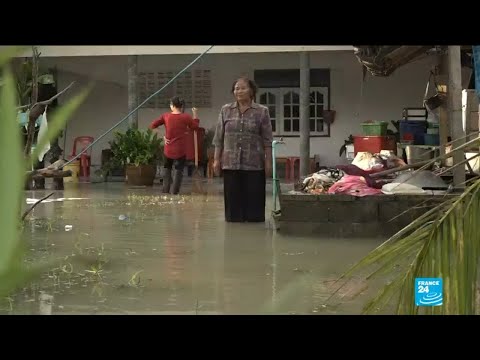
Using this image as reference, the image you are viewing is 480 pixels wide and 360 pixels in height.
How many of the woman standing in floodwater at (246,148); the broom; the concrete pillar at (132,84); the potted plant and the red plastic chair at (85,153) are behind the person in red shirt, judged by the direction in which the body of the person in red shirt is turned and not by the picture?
1

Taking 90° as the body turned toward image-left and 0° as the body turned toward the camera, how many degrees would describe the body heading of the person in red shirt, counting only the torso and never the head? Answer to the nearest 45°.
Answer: approximately 180°

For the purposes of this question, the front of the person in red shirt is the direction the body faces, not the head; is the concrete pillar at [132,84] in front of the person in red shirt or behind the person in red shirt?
in front

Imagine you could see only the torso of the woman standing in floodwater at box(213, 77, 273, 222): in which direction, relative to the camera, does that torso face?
toward the camera

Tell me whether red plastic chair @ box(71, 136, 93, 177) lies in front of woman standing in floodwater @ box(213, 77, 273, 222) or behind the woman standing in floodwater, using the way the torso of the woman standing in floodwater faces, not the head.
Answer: behind

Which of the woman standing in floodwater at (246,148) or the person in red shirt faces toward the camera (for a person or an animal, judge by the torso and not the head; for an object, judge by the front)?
the woman standing in floodwater

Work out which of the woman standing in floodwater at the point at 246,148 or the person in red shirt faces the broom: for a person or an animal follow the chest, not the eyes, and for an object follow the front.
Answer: the person in red shirt

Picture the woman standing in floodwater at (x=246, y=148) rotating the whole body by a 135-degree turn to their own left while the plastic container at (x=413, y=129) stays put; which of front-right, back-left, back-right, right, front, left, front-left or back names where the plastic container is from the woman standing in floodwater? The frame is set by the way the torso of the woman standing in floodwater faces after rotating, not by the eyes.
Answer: front

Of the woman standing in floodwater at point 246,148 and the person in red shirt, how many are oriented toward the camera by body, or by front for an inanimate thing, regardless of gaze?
1

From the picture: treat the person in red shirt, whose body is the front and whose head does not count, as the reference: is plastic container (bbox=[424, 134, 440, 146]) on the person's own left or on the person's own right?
on the person's own right

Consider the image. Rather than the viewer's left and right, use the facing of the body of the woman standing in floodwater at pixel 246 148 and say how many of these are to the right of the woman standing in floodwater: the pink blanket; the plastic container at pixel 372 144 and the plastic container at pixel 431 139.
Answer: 0

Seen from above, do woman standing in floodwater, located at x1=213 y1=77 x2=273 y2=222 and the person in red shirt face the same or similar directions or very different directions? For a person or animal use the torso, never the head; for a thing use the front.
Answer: very different directions
